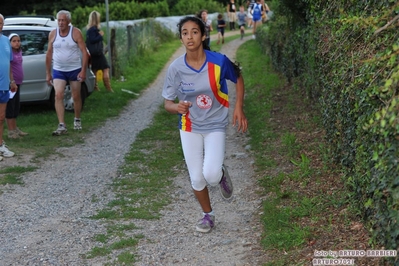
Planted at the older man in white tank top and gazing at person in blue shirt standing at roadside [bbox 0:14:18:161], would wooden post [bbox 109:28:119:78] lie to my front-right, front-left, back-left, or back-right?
back-right
